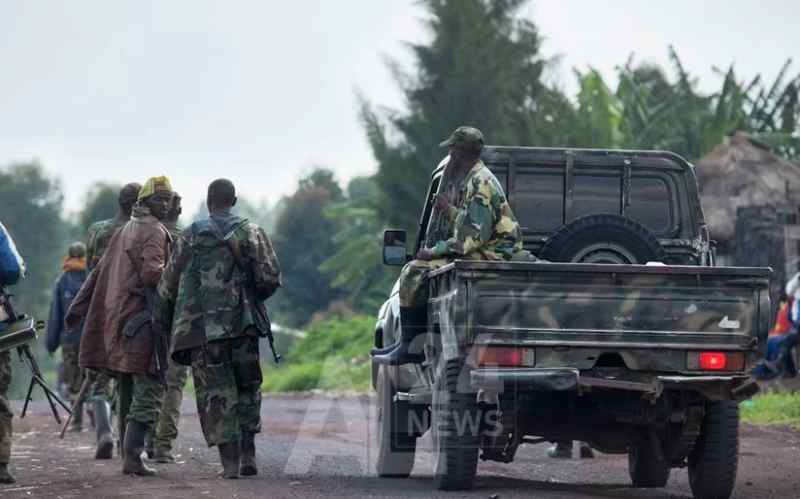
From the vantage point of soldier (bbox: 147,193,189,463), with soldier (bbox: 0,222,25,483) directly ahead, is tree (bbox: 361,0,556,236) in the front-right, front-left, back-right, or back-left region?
back-right

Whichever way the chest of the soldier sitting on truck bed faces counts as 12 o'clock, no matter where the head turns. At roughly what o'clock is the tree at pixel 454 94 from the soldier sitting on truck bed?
The tree is roughly at 3 o'clock from the soldier sitting on truck bed.

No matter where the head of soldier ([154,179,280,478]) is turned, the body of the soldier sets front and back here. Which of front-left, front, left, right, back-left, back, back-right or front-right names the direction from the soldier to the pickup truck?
back-right

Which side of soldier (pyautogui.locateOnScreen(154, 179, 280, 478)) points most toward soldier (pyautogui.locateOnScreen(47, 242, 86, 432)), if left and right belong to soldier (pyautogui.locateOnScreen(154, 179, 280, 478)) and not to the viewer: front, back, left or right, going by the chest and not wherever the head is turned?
front

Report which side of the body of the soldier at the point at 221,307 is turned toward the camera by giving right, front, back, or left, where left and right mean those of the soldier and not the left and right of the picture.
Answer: back

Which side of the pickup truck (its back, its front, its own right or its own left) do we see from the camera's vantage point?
back

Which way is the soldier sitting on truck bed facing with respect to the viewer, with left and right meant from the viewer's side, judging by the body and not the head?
facing to the left of the viewer
